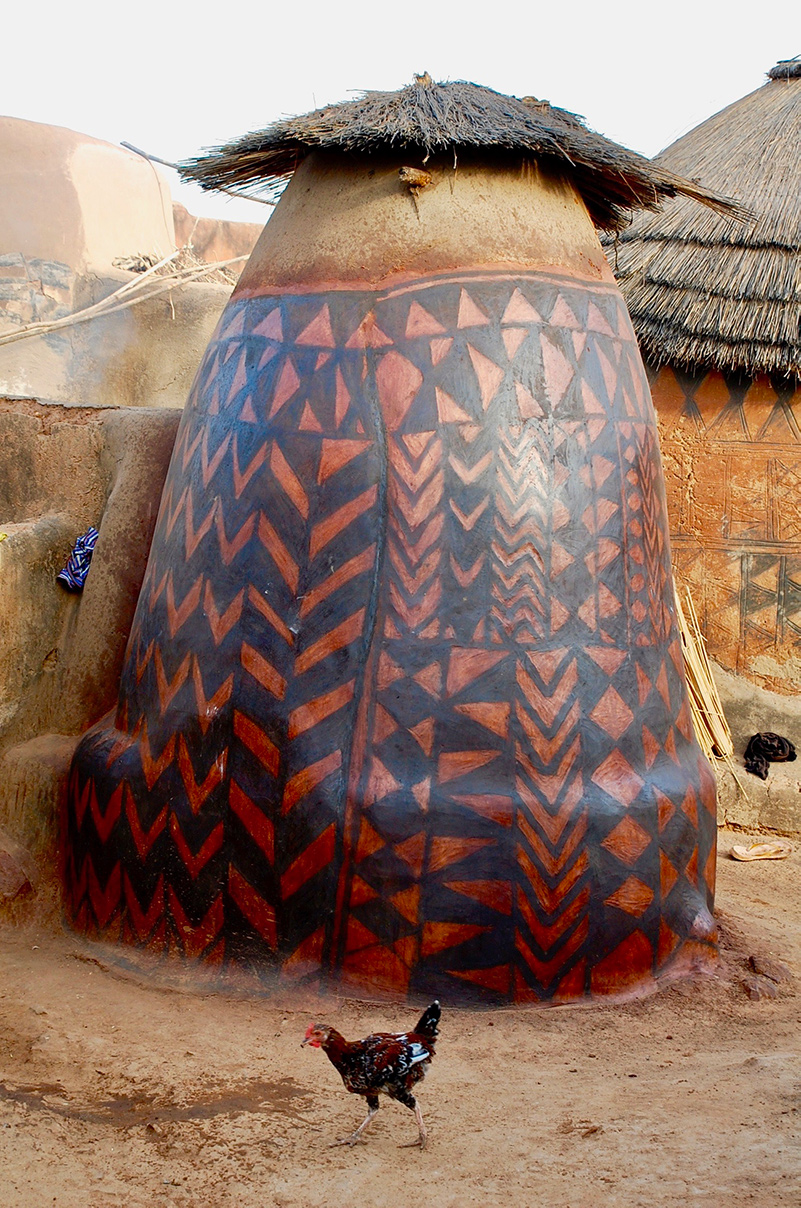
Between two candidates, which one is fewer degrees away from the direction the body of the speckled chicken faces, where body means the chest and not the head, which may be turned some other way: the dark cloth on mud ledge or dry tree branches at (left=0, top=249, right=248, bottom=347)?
the dry tree branches

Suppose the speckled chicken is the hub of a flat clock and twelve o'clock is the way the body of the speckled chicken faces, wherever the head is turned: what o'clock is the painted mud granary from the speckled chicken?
The painted mud granary is roughly at 3 o'clock from the speckled chicken.

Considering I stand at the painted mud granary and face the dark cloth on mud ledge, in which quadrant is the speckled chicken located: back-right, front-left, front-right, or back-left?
back-right

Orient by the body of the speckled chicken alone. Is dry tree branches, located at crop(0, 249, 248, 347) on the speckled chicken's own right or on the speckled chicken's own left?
on the speckled chicken's own right

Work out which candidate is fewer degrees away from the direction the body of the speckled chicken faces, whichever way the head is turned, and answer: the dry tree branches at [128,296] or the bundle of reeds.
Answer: the dry tree branches

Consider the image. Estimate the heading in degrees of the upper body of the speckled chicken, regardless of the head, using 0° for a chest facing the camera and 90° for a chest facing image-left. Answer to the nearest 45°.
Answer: approximately 90°

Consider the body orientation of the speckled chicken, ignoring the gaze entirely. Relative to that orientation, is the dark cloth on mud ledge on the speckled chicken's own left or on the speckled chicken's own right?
on the speckled chicken's own right

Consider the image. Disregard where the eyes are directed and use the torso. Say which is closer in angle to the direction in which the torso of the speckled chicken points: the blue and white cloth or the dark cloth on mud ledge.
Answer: the blue and white cloth
